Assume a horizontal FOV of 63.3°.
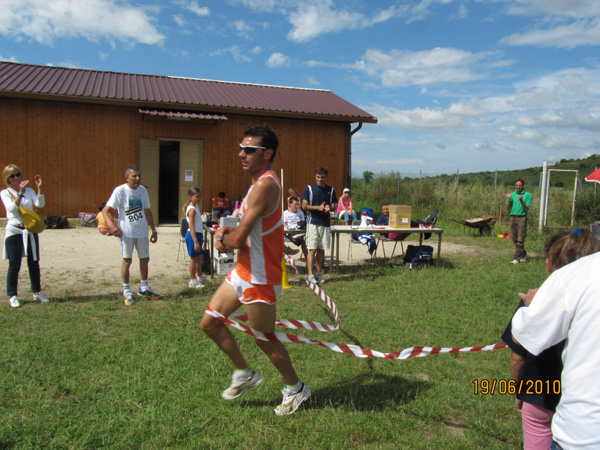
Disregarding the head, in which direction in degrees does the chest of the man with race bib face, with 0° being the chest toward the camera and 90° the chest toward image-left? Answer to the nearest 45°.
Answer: approximately 315°

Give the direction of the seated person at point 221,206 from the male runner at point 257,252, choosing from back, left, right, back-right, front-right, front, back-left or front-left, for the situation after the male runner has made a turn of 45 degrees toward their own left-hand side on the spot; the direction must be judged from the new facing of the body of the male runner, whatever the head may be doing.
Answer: back-right

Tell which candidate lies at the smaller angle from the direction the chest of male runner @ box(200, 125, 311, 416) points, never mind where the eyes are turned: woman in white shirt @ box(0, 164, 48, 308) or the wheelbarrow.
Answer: the woman in white shirt

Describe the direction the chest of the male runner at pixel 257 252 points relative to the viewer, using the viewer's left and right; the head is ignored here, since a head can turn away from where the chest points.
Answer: facing to the left of the viewer

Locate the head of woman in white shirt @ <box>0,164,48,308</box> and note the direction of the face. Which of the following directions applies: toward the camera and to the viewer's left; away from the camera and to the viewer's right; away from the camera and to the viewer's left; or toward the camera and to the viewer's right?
toward the camera and to the viewer's right

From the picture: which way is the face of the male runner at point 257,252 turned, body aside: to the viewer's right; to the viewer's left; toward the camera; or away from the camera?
to the viewer's left

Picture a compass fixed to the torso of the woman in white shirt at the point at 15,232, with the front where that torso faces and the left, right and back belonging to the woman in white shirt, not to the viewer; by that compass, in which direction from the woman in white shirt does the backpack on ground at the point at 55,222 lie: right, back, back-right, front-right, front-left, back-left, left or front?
back-left

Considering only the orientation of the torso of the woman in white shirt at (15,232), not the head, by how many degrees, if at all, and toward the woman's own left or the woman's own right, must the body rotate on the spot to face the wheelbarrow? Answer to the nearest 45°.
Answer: approximately 45° to the woman's own left

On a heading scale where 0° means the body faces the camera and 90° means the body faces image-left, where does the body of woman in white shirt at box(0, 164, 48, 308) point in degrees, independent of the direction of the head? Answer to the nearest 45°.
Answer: approximately 315°

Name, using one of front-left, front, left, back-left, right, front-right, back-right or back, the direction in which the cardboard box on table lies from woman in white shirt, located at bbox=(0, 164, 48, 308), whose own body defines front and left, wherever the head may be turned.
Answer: front-left
